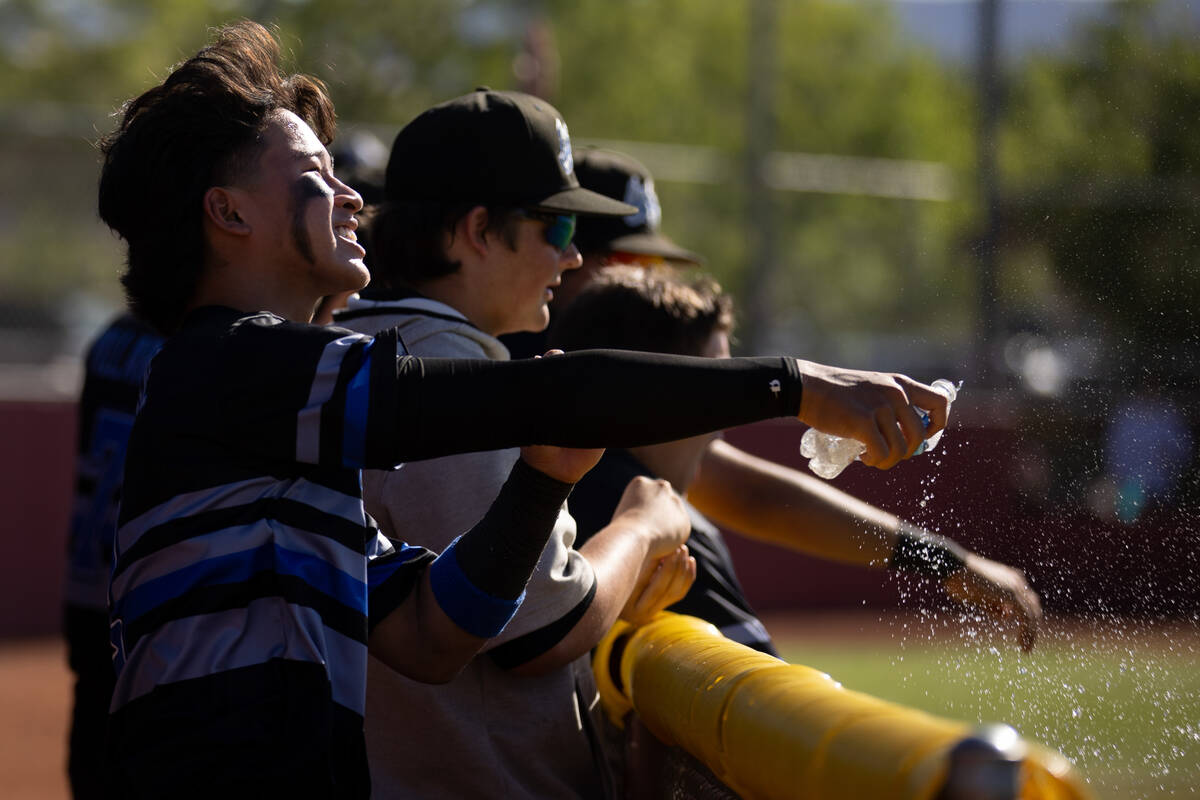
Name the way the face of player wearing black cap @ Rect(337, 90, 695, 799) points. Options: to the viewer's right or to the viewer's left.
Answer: to the viewer's right

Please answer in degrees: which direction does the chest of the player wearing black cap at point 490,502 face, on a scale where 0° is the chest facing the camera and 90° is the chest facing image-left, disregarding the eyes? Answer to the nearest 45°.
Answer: approximately 270°

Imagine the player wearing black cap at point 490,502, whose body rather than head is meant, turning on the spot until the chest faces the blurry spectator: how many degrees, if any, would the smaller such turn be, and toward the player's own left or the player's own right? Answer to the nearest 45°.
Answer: approximately 45° to the player's own left

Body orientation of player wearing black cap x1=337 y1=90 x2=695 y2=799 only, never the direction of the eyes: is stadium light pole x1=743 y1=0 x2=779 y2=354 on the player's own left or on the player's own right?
on the player's own left
